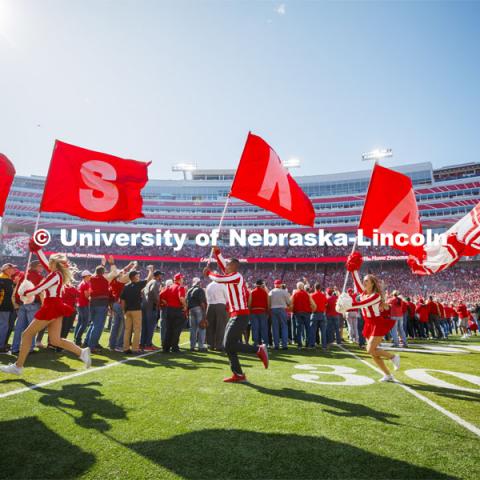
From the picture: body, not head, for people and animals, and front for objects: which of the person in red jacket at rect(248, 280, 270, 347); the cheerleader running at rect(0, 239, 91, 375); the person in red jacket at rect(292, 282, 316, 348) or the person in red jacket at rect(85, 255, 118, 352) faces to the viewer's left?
the cheerleader running

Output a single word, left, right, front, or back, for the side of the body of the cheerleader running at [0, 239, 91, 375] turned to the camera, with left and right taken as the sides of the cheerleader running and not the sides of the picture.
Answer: left

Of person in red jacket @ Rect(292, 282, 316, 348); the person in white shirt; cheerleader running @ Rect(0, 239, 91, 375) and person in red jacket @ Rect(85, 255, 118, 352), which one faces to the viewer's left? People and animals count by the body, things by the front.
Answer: the cheerleader running
